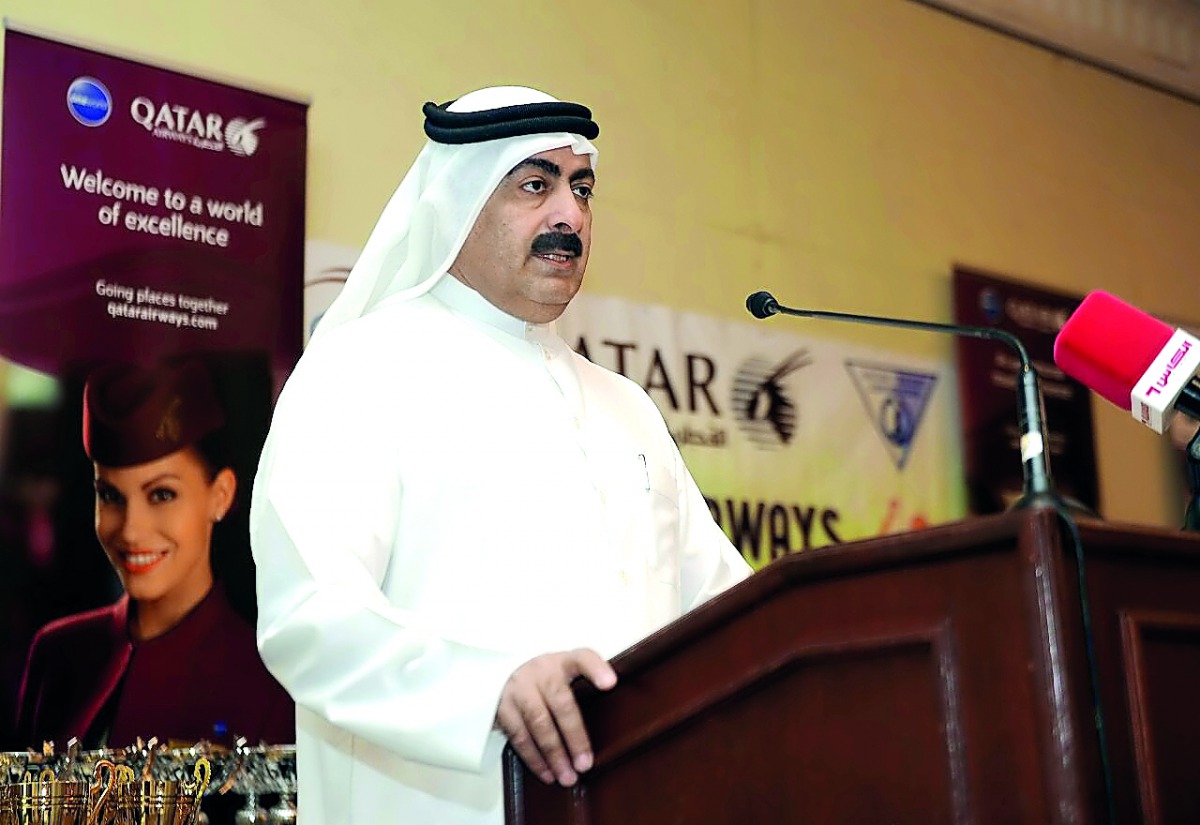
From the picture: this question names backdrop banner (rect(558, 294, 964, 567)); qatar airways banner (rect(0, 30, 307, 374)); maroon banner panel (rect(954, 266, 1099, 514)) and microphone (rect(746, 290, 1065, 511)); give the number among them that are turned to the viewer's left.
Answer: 1

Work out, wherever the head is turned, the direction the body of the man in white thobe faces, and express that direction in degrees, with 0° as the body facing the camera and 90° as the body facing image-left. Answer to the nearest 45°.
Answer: approximately 315°

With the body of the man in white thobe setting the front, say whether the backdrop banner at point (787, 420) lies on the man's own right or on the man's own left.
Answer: on the man's own left

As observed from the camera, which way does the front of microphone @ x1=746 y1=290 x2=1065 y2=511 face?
facing to the left of the viewer

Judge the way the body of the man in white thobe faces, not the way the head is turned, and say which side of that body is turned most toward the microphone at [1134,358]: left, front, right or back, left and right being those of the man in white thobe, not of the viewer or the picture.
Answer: front

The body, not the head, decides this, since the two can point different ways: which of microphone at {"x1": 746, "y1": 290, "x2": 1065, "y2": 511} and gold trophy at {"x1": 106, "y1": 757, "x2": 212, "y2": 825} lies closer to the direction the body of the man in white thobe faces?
the microphone

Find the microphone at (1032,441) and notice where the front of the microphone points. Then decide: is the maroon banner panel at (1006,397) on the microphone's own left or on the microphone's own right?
on the microphone's own right

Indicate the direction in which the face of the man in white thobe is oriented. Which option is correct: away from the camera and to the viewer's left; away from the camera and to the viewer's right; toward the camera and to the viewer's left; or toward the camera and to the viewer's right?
toward the camera and to the viewer's right

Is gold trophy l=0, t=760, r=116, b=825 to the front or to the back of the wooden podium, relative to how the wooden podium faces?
to the back

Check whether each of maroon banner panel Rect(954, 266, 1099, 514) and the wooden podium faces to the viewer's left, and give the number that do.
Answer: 0

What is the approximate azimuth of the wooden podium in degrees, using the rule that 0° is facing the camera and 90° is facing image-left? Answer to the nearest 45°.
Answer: approximately 315°
